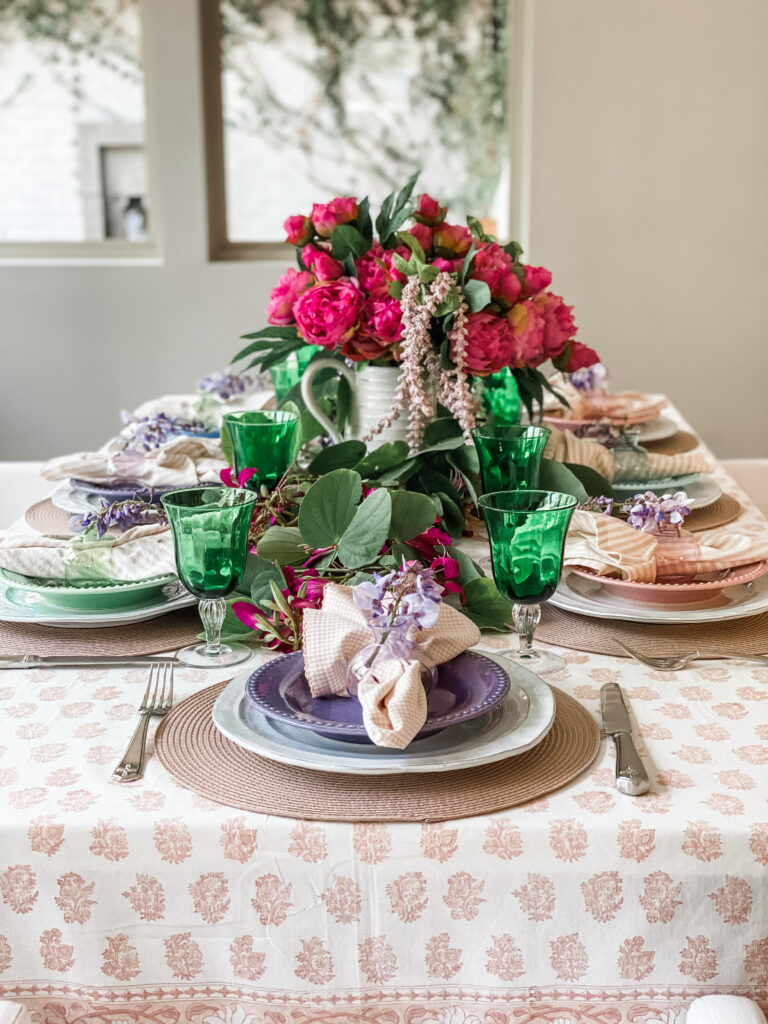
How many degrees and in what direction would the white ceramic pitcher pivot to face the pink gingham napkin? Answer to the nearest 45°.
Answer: approximately 90° to its right

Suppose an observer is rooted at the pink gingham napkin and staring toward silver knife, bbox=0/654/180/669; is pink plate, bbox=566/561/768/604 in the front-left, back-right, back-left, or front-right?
back-right

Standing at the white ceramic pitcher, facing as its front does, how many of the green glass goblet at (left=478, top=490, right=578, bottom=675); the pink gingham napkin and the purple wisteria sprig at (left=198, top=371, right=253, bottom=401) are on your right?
2

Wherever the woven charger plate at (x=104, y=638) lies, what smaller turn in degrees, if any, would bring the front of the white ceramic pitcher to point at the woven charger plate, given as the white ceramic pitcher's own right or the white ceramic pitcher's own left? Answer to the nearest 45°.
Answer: approximately 135° to the white ceramic pitcher's own right

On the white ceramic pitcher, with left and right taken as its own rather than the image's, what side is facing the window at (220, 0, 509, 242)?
left

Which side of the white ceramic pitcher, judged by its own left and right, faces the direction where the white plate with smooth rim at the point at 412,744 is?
right

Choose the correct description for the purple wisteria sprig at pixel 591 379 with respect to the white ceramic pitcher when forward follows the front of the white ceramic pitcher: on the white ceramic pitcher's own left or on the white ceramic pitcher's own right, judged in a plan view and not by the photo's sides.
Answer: on the white ceramic pitcher's own left

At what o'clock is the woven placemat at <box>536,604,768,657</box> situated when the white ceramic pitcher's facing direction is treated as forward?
The woven placemat is roughly at 2 o'clock from the white ceramic pitcher.

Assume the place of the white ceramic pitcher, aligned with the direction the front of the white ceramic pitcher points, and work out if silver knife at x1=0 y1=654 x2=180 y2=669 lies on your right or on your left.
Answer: on your right

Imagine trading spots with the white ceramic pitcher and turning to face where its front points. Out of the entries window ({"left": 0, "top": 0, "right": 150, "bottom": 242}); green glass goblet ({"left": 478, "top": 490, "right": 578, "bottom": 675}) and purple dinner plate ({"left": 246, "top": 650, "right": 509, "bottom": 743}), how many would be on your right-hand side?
2

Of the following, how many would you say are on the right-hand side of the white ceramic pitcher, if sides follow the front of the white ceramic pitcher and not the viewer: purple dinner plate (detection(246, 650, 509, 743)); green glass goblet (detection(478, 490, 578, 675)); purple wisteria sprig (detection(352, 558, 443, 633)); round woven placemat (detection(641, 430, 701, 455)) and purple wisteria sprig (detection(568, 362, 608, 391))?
3

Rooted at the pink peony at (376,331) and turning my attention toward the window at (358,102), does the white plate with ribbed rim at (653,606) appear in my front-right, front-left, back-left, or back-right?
back-right

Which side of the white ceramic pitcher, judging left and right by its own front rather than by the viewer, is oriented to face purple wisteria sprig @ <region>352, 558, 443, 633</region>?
right

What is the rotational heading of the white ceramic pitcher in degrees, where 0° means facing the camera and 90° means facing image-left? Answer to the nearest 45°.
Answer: approximately 270°
